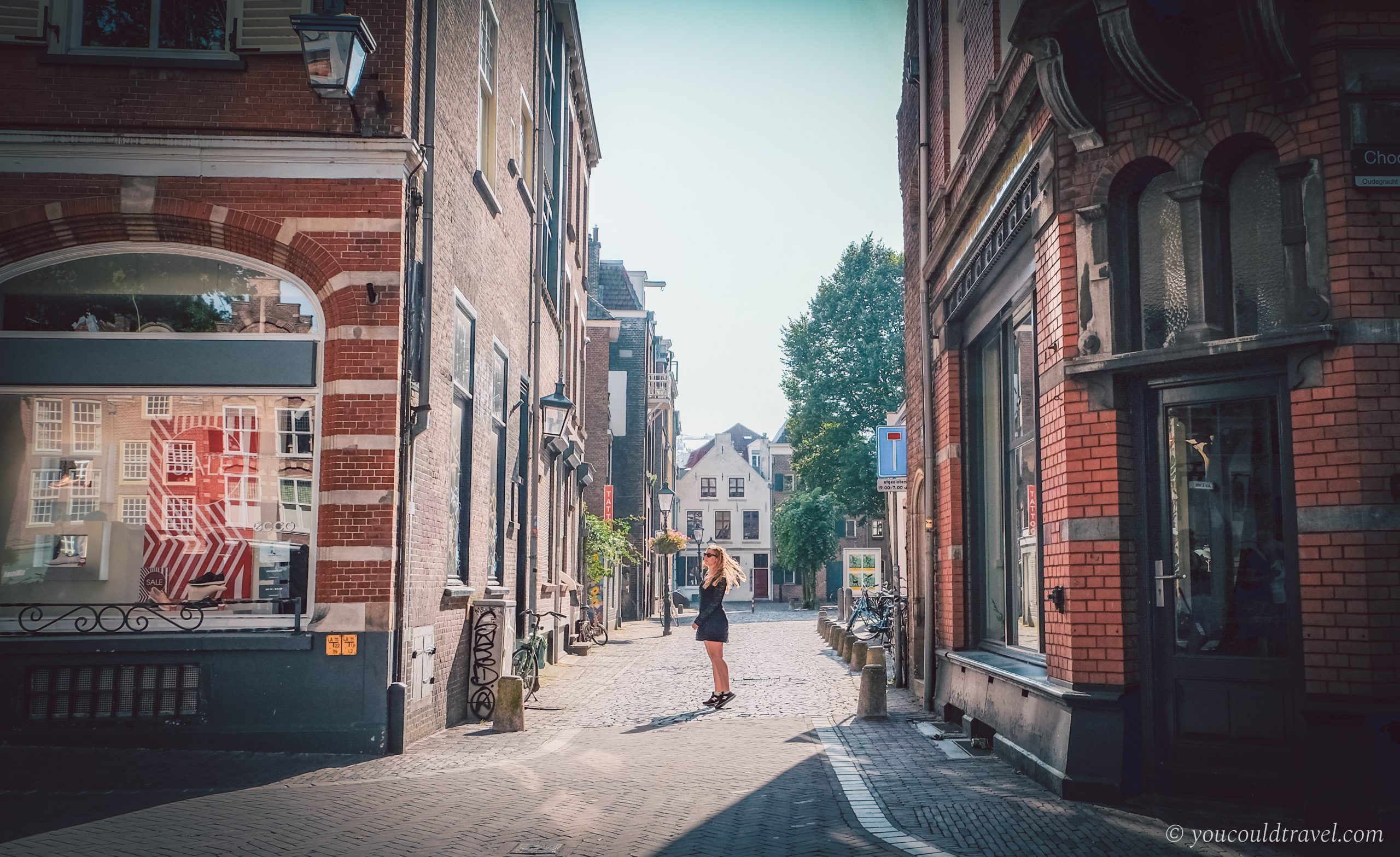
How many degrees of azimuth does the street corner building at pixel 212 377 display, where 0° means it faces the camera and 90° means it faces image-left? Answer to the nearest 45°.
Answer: approximately 0°

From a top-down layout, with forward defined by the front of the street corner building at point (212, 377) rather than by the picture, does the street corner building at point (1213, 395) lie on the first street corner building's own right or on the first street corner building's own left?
on the first street corner building's own left

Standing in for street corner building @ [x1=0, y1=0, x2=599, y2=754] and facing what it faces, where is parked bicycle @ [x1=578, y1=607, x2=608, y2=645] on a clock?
The parked bicycle is roughly at 7 o'clock from the street corner building.

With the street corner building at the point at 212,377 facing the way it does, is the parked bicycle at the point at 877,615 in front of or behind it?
behind

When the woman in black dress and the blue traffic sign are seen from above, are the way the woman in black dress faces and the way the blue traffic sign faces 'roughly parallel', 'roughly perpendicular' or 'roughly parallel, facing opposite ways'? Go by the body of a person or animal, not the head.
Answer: roughly perpendicular
